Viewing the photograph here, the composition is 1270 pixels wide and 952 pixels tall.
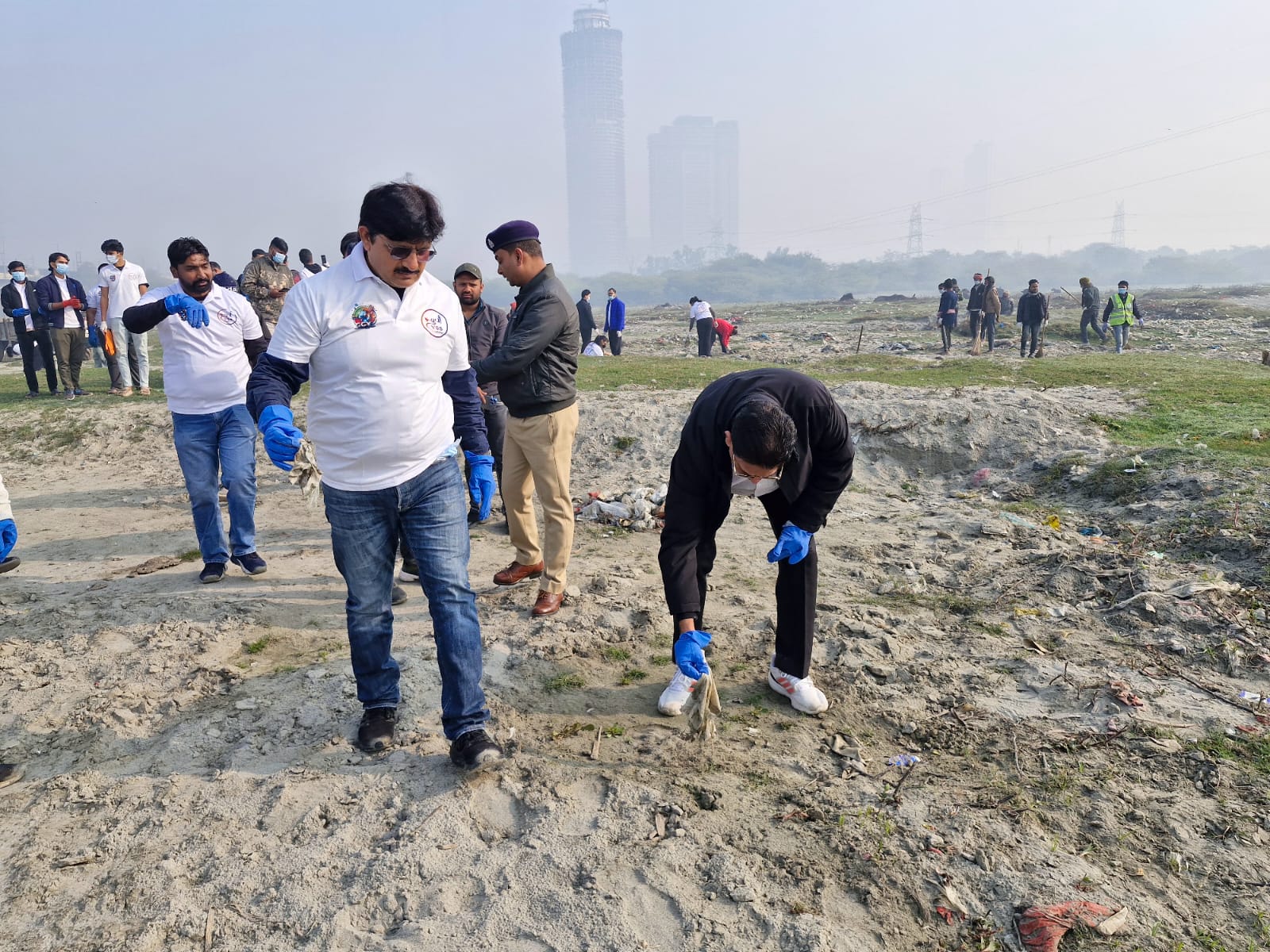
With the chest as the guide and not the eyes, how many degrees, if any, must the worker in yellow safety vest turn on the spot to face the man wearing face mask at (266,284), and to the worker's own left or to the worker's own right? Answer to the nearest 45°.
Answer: approximately 45° to the worker's own right

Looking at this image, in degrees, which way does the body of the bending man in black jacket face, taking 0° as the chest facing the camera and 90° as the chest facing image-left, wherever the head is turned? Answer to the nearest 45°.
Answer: approximately 0°

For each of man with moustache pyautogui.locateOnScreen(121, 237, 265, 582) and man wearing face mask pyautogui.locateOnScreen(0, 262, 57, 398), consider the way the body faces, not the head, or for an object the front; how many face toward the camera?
2

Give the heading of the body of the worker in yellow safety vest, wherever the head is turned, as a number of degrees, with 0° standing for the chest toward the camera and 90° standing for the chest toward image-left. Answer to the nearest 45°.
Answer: approximately 0°

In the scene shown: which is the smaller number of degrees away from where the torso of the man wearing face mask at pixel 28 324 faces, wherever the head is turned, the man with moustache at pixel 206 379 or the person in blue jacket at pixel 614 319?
the man with moustache

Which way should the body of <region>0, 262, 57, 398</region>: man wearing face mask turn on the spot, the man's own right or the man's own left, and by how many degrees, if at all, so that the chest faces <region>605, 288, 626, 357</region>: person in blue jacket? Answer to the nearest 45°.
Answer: approximately 90° to the man's own left

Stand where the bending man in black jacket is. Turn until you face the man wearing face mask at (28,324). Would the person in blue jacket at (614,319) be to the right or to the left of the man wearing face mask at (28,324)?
right

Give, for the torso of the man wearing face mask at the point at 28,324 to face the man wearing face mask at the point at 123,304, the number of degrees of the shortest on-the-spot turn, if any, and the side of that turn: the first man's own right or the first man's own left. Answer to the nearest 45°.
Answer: approximately 45° to the first man's own left
